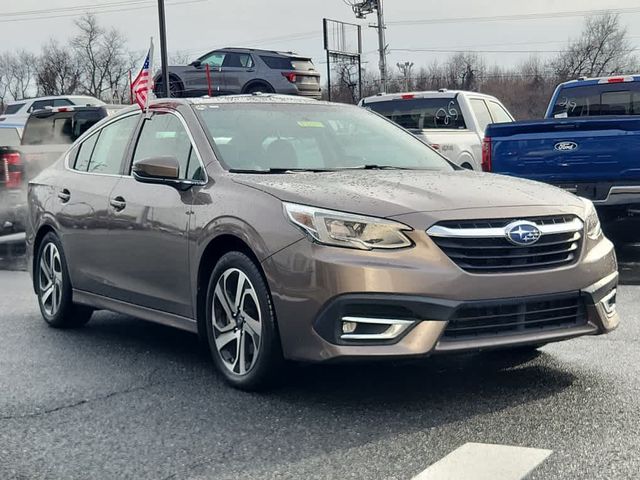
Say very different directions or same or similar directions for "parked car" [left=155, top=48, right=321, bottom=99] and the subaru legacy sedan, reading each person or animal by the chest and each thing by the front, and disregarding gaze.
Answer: very different directions

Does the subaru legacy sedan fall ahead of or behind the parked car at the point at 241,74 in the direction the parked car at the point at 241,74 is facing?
behind

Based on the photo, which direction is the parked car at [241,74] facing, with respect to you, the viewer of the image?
facing away from the viewer and to the left of the viewer

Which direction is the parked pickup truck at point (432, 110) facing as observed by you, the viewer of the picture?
facing away from the viewer and to the right of the viewer

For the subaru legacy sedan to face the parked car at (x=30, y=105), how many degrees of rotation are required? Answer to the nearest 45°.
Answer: approximately 135° to its left

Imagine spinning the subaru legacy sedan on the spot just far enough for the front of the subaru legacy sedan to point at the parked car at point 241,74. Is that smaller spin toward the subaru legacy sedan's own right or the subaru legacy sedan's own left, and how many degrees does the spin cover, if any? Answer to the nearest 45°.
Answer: approximately 135° to the subaru legacy sedan's own left

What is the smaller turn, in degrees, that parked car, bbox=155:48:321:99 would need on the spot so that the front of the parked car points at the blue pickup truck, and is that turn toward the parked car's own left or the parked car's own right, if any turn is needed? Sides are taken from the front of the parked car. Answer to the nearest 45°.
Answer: approximately 135° to the parked car's own left

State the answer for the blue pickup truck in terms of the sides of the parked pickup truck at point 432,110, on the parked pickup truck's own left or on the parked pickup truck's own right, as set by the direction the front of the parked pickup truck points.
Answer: on the parked pickup truck's own right

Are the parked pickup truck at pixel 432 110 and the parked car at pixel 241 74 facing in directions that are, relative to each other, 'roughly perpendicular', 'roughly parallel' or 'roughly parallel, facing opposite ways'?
roughly perpendicular
